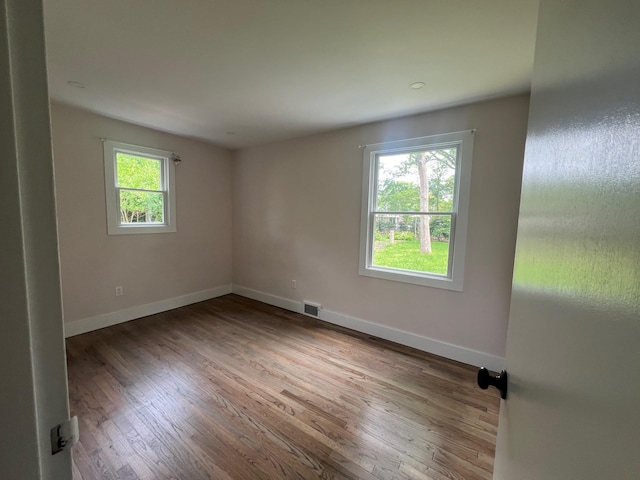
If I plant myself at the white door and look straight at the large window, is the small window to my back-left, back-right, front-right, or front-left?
front-left

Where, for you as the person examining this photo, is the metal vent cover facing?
facing the viewer and to the left of the viewer

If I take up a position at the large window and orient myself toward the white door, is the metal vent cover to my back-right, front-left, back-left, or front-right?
back-right

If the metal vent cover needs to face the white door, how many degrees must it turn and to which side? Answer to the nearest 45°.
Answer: approximately 45° to its left

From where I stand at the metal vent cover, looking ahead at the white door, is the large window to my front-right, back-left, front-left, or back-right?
front-left

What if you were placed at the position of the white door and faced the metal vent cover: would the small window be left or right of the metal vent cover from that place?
left

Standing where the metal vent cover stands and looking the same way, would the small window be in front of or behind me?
in front
